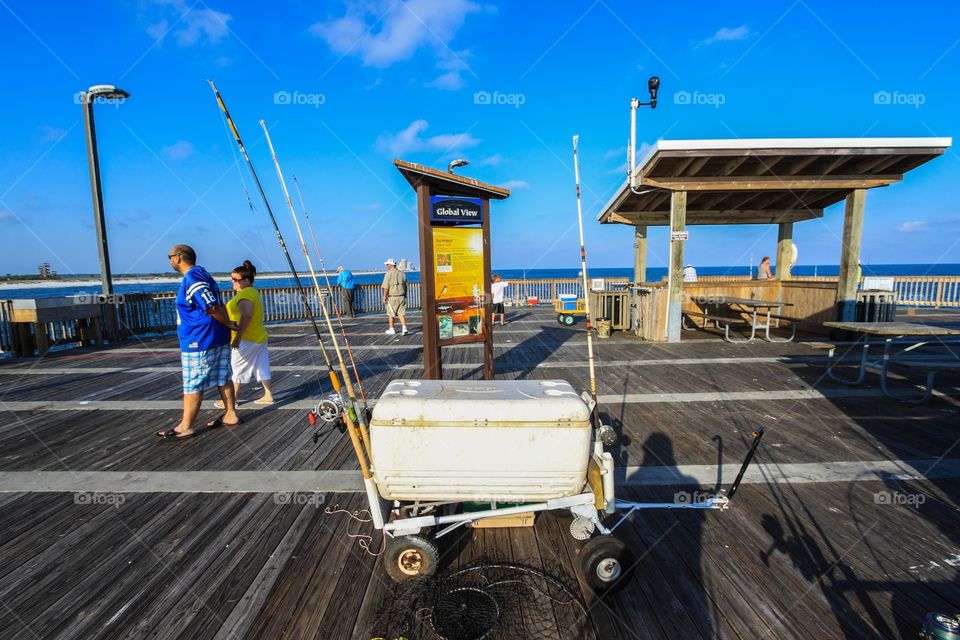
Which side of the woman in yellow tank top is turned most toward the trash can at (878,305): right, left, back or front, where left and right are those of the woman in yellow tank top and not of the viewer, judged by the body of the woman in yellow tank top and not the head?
back

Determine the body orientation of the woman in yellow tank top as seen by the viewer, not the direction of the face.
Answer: to the viewer's left

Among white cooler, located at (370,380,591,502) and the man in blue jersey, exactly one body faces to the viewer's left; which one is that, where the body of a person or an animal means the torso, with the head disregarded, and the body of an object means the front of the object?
the man in blue jersey

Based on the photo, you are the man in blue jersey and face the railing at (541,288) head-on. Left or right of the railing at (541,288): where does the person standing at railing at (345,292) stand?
left

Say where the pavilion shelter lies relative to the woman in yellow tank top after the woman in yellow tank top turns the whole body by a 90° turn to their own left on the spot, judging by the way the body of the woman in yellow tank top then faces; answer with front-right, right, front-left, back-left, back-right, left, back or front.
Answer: left

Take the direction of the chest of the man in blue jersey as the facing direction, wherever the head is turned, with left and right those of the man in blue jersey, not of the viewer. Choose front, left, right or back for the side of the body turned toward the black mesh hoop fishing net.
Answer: left

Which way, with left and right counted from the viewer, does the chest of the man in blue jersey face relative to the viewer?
facing to the left of the viewer
